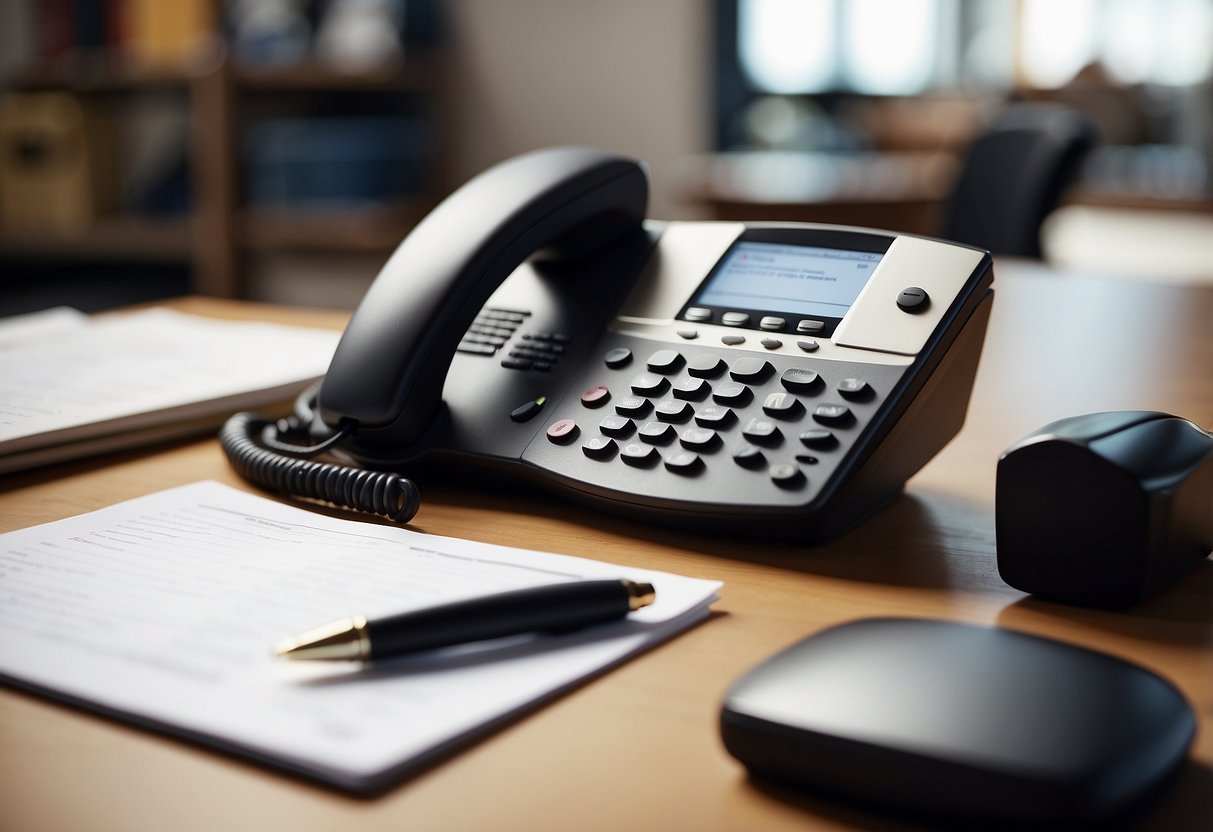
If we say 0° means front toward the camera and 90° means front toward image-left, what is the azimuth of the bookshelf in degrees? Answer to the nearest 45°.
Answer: approximately 0°

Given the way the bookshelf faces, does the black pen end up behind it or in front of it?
in front

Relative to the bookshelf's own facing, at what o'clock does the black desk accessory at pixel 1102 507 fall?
The black desk accessory is roughly at 12 o'clock from the bookshelf.

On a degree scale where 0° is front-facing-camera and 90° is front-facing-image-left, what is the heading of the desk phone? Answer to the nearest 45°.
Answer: approximately 45°

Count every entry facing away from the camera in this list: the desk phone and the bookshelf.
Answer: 0
